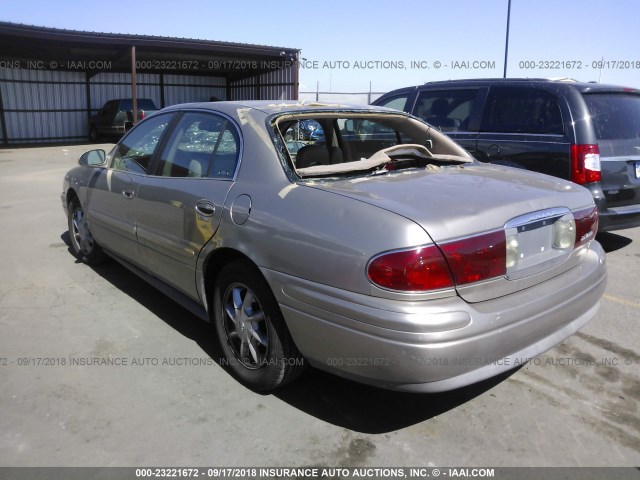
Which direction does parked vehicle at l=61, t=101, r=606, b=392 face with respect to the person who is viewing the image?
facing away from the viewer and to the left of the viewer

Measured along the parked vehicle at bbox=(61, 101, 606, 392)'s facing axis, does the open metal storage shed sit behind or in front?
in front

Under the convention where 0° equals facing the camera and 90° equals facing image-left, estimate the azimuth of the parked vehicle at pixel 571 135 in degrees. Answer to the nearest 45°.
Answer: approximately 135°

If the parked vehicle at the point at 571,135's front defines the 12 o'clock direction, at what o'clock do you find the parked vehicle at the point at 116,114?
the parked vehicle at the point at 116,114 is roughly at 12 o'clock from the parked vehicle at the point at 571,135.

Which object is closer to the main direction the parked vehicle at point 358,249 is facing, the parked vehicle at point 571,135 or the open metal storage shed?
the open metal storage shed

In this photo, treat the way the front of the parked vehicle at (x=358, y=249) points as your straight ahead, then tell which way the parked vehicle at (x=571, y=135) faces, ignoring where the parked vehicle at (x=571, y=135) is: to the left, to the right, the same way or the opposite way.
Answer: the same way

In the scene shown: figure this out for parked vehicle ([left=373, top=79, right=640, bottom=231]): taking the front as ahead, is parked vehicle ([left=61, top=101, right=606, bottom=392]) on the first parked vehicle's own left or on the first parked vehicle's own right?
on the first parked vehicle's own left

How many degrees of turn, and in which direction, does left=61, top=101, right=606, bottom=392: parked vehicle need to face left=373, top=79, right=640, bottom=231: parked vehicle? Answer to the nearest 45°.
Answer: approximately 90° to its right

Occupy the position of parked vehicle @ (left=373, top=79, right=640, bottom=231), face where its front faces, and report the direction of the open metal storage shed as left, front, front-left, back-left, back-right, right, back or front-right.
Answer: front

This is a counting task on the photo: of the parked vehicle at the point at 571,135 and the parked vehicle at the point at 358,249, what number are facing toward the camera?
0
